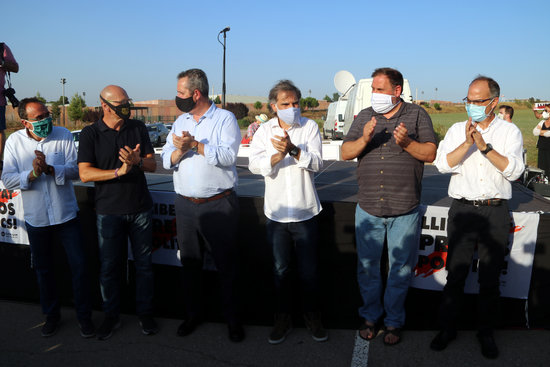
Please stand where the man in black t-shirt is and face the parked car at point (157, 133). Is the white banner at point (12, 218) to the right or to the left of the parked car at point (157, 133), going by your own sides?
left

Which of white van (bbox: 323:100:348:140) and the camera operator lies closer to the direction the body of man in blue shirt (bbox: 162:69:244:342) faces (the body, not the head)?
the camera operator

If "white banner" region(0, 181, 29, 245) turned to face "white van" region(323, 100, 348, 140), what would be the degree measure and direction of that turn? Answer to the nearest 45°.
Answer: approximately 135° to its left

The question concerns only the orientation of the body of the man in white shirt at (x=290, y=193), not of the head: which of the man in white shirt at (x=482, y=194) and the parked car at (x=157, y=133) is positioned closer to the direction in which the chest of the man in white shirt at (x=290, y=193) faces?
the man in white shirt

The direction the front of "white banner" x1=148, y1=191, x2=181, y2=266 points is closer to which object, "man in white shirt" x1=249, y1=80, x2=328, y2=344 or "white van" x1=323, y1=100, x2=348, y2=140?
the man in white shirt

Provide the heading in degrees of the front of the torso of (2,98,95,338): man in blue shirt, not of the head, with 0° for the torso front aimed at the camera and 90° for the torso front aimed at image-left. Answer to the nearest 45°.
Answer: approximately 0°

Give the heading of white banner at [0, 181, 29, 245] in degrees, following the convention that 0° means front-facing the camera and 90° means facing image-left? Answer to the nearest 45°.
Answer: approximately 0°

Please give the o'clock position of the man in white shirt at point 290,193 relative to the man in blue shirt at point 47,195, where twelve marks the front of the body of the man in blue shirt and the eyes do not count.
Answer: The man in white shirt is roughly at 10 o'clock from the man in blue shirt.

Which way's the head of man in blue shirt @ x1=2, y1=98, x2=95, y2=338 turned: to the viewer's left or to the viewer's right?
to the viewer's right

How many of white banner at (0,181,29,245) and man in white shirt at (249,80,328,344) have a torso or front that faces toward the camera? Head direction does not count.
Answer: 2
